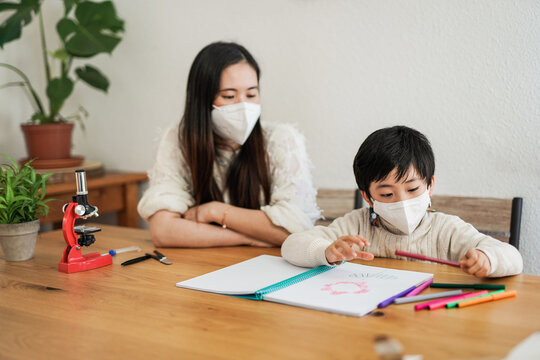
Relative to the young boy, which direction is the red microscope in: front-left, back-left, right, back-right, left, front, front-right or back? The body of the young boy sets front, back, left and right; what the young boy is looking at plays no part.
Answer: right

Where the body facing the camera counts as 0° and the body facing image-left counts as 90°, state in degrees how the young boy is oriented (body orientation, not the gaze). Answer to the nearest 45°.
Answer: approximately 0°

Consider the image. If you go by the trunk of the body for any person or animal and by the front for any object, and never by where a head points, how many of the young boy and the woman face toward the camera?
2

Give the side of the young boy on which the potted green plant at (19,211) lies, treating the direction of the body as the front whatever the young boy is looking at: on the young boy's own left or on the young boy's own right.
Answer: on the young boy's own right

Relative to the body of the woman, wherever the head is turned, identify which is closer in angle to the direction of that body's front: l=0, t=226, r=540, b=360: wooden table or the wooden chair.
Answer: the wooden table

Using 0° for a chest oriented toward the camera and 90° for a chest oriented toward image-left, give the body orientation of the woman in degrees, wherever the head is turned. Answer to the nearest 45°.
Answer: approximately 0°

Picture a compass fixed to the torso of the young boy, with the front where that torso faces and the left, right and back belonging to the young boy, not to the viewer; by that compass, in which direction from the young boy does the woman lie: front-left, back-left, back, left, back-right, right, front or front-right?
back-right

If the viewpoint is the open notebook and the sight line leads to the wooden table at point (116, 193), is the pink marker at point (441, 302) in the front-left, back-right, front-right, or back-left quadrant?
back-right
